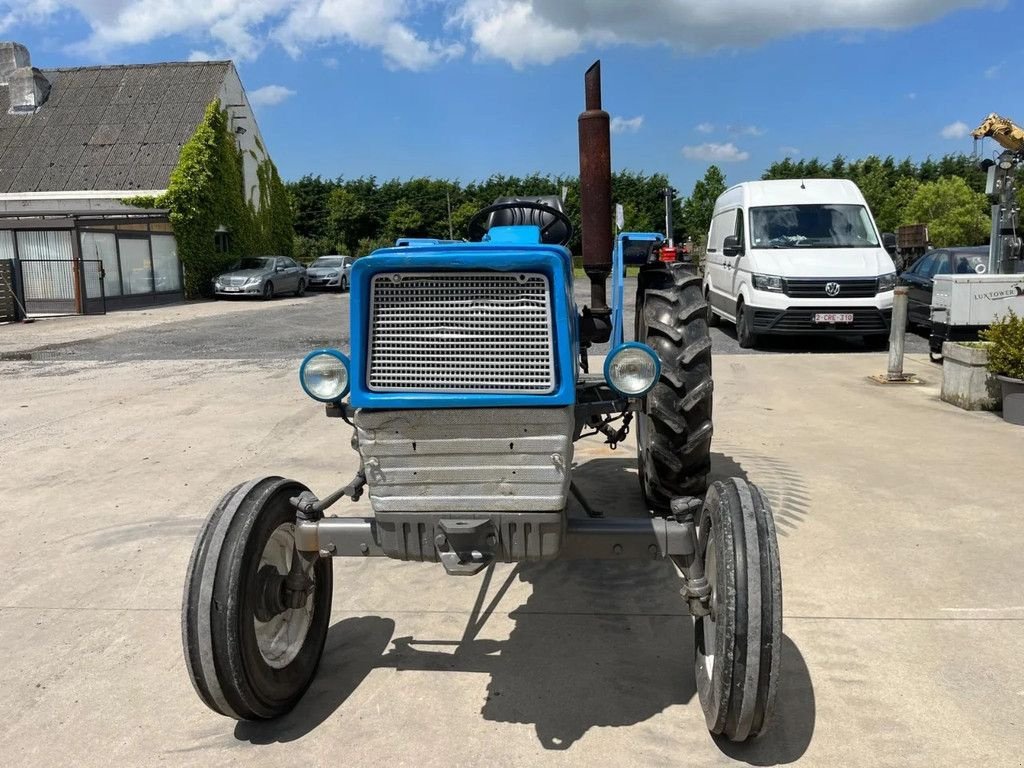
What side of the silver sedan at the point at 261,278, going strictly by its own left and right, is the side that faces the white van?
left

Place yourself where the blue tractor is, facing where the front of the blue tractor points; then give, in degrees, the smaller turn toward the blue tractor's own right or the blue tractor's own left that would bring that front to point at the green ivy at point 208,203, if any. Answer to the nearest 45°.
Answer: approximately 180°

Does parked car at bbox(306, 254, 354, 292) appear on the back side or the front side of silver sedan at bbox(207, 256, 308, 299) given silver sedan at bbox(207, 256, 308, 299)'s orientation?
on the back side

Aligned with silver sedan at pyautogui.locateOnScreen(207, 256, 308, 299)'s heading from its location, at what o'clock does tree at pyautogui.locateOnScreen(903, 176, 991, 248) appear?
The tree is roughly at 7 o'clock from the silver sedan.

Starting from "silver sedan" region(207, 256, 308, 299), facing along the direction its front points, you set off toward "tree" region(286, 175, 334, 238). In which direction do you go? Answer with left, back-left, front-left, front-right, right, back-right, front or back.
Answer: back-right

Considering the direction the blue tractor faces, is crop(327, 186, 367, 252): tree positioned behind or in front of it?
behind

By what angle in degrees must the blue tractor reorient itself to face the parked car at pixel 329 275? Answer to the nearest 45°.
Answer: approximately 180°

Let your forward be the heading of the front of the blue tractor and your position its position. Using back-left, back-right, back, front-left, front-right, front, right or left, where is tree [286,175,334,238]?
back

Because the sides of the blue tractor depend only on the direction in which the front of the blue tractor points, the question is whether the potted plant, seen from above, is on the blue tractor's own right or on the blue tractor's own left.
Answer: on the blue tractor's own left

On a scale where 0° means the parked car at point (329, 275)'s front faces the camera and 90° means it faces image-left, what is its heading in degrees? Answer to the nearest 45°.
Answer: approximately 45°
